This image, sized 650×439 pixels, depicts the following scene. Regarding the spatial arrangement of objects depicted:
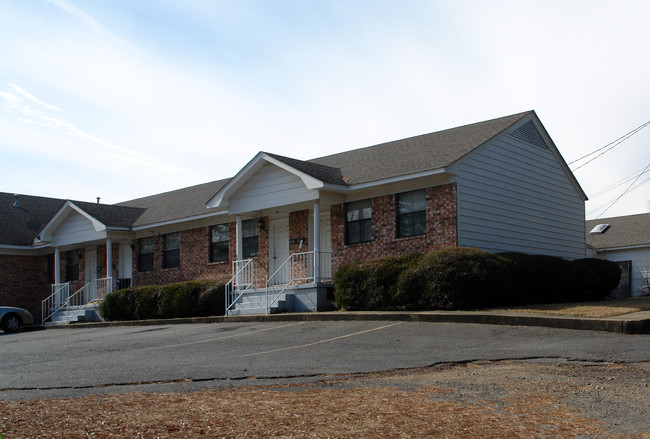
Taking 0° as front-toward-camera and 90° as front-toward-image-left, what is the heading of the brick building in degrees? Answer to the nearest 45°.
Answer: approximately 45°

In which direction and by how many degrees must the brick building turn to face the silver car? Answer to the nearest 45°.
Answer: approximately 45° to its right

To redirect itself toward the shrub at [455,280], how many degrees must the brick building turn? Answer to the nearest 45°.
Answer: approximately 45° to its left

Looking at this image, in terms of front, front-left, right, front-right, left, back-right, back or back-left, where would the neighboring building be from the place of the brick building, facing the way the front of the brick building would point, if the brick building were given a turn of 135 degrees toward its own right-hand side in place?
front-right

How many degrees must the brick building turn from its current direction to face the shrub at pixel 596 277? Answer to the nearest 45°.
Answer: approximately 135° to its left

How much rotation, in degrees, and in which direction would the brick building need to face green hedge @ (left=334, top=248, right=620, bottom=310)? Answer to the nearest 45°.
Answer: approximately 45° to its left

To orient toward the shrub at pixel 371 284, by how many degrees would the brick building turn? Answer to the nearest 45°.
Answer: approximately 45° to its left
